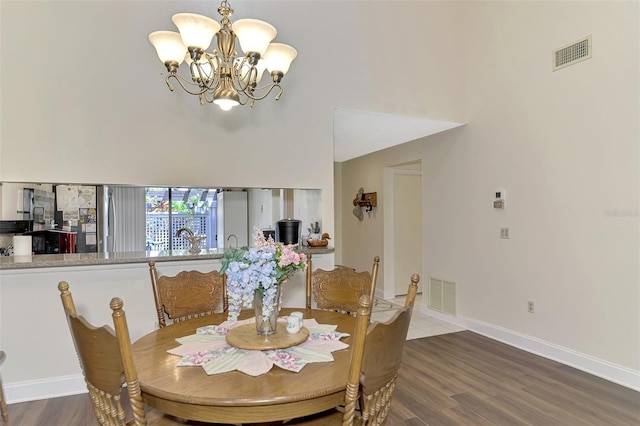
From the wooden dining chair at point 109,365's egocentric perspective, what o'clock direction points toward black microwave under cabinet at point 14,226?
The black microwave under cabinet is roughly at 10 o'clock from the wooden dining chair.

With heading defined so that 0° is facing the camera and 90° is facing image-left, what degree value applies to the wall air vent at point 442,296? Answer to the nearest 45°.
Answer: approximately 45°

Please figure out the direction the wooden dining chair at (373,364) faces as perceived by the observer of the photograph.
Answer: facing away from the viewer and to the left of the viewer

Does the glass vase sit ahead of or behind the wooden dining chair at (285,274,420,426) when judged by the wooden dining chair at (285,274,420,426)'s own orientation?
ahead

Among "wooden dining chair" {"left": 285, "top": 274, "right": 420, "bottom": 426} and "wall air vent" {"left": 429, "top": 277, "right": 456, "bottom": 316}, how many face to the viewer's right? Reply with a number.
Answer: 0

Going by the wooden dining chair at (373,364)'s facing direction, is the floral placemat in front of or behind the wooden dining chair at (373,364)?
in front

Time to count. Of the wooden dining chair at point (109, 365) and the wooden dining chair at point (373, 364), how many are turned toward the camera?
0

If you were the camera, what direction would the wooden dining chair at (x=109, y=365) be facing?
facing away from the viewer and to the right of the viewer

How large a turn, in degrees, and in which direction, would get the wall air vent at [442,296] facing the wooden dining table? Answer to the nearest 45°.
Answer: approximately 45° to its left

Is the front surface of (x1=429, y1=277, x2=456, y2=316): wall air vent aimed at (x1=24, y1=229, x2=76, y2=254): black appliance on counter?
yes

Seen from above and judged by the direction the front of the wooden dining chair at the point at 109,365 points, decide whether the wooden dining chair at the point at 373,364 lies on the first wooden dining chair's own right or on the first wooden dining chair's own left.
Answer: on the first wooden dining chair's own right

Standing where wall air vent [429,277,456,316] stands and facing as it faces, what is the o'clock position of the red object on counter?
The red object on counter is roughly at 12 o'clock from the wall air vent.

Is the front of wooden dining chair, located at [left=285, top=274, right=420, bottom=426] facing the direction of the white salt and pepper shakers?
yes

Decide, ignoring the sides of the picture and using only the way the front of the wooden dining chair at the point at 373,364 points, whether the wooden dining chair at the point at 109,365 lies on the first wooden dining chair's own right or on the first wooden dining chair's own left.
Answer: on the first wooden dining chair's own left
